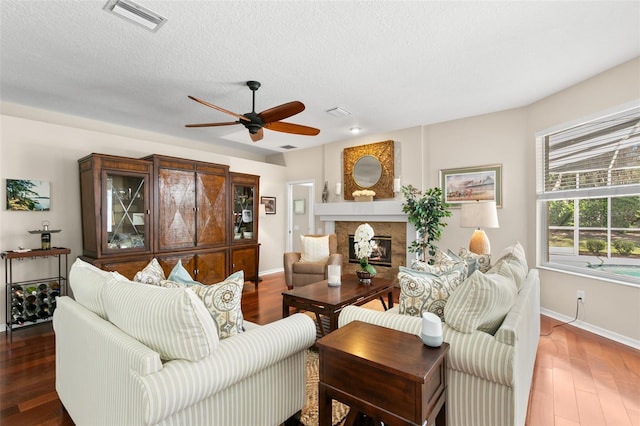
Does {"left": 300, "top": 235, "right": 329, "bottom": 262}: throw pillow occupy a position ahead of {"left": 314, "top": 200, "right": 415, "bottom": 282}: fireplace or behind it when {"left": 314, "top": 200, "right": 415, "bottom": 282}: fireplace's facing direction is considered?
ahead

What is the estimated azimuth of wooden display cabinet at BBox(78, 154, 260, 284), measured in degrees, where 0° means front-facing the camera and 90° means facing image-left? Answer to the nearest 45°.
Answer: approximately 315°

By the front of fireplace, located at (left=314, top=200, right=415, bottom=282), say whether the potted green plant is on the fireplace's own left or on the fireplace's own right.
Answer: on the fireplace's own left

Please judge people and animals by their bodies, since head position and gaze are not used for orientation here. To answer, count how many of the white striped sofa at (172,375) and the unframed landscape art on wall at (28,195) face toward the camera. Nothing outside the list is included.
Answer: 1

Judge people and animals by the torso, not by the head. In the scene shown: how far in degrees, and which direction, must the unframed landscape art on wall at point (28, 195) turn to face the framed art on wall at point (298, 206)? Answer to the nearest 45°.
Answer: approximately 90° to its left

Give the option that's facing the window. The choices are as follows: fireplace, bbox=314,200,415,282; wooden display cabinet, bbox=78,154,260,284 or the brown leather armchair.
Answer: the wooden display cabinet

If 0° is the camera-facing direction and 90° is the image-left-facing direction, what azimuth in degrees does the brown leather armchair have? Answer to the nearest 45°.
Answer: approximately 45°

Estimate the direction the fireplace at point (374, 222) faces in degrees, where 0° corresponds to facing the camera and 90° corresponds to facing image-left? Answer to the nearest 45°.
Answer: approximately 45°

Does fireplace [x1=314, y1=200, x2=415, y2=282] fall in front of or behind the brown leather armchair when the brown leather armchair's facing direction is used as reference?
behind

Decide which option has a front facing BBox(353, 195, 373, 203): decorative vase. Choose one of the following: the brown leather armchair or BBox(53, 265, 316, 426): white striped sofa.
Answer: the white striped sofa
